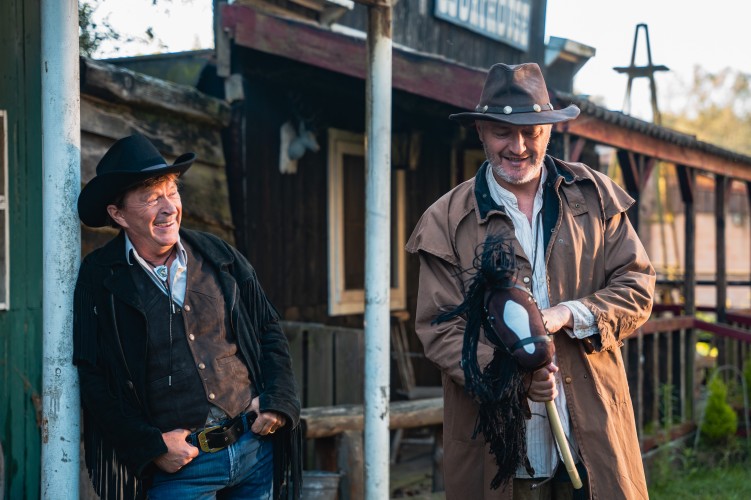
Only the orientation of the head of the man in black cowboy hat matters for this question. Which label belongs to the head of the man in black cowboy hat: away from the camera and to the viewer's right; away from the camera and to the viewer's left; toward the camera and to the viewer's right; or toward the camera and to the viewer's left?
toward the camera and to the viewer's right

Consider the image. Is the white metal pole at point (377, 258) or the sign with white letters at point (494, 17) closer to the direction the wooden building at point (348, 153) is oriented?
the white metal pole

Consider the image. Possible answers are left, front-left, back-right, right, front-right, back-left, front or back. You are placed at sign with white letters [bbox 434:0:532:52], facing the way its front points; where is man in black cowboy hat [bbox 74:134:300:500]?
front-right

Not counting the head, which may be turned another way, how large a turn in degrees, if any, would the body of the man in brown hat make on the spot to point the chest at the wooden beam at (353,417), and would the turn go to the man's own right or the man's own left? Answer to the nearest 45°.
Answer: approximately 135° to the man's own right

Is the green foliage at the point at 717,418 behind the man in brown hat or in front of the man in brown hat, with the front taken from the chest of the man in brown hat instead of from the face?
behind

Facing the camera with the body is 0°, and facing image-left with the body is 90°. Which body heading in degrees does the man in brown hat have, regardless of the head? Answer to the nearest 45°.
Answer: approximately 0°

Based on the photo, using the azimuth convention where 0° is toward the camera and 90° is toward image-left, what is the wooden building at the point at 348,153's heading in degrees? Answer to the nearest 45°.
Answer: approximately 315°
